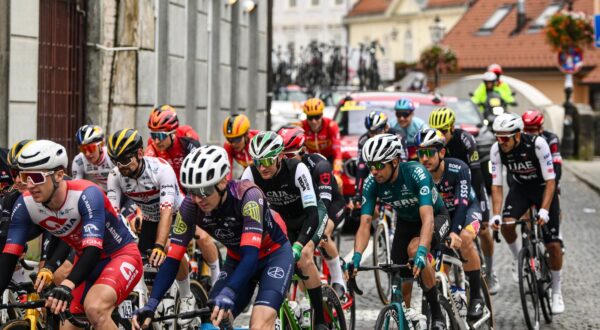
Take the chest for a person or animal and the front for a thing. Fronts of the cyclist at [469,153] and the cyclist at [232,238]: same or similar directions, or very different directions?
same or similar directions

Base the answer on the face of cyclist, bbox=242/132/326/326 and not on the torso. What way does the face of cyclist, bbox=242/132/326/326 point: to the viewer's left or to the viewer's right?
to the viewer's left

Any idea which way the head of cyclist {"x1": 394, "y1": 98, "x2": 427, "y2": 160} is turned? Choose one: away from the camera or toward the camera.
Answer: toward the camera

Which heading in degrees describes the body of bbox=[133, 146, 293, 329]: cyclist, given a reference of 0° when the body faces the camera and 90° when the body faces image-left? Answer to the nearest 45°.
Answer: approximately 45°

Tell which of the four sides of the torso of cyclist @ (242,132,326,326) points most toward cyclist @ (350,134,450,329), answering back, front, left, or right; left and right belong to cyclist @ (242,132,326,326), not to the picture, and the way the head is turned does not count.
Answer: left

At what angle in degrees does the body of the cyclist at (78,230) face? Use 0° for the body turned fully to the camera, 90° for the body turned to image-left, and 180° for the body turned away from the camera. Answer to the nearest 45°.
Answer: approximately 45°

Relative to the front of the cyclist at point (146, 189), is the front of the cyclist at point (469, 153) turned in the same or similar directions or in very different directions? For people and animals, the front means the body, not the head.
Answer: same or similar directions

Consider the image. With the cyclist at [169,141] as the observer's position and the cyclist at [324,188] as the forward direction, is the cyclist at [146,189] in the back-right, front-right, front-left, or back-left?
front-right

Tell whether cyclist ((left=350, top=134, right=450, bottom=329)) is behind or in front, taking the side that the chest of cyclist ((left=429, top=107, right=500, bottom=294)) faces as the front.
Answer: in front

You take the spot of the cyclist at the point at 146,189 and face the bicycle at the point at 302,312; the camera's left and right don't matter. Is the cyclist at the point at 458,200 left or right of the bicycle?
left

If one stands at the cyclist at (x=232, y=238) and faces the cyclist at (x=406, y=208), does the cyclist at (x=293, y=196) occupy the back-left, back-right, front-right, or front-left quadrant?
front-left

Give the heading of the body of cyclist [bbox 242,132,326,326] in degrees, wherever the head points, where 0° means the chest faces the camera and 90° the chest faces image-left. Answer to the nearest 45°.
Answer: approximately 45°

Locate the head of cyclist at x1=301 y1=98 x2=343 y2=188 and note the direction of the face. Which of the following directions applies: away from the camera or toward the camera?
toward the camera

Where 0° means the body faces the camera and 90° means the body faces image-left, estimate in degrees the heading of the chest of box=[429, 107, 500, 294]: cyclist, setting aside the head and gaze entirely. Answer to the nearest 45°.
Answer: approximately 45°

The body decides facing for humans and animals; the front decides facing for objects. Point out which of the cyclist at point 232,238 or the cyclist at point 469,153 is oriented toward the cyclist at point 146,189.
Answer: the cyclist at point 469,153

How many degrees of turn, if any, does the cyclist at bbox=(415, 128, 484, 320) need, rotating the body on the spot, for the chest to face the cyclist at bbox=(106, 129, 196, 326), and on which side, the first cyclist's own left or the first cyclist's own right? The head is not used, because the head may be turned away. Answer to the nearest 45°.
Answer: approximately 45° to the first cyclist's own right

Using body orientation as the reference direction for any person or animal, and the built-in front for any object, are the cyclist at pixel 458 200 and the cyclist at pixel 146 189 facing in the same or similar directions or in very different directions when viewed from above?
same or similar directions
